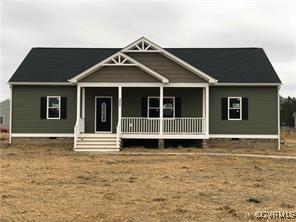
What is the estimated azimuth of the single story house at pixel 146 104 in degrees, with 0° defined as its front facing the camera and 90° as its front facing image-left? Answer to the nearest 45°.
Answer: approximately 0°
